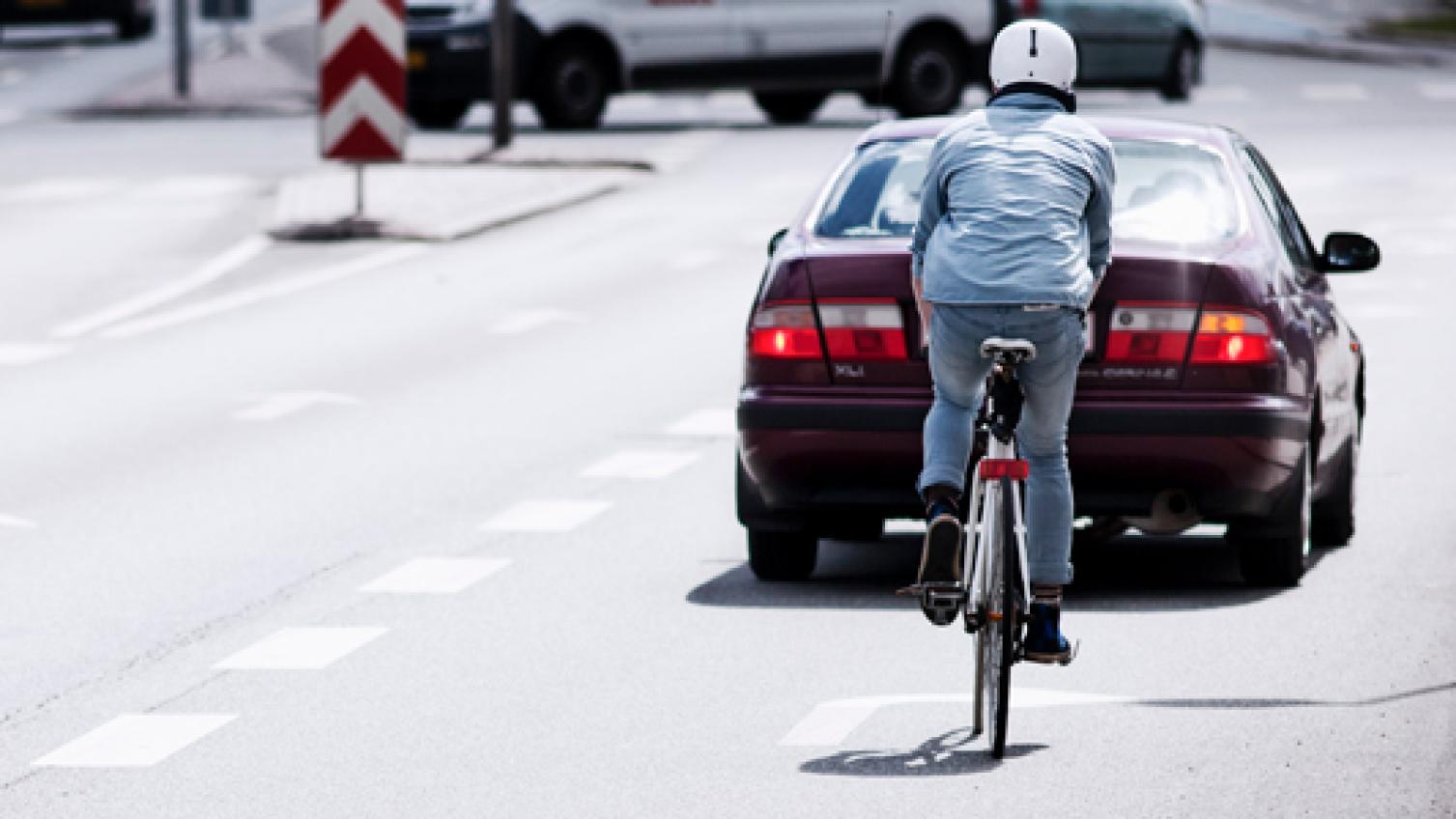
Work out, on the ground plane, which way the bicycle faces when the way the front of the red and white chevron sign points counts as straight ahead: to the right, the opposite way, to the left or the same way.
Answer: the opposite way

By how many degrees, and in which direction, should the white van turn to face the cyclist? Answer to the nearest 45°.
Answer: approximately 45° to its left

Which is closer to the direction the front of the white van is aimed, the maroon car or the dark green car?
the maroon car

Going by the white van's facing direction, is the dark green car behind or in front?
behind

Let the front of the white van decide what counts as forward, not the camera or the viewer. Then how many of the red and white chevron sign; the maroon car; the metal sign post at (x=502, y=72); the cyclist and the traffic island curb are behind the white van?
0

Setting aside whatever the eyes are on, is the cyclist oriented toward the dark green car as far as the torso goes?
yes

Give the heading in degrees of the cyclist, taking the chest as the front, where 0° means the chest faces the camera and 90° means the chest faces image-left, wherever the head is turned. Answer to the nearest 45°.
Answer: approximately 180°

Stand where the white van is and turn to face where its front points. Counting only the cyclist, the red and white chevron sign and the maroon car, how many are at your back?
0

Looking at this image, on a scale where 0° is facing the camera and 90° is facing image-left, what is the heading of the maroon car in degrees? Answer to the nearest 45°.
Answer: approximately 180°

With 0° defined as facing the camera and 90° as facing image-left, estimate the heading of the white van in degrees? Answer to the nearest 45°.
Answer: approximately 45°

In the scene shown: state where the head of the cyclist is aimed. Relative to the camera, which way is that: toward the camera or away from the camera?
away from the camera

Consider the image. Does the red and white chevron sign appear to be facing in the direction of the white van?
no

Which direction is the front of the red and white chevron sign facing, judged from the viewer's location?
facing the viewer

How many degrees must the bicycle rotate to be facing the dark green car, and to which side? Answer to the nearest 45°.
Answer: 0° — it already faces it

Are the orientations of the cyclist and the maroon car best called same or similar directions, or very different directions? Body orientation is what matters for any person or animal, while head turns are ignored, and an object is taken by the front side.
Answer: same or similar directions

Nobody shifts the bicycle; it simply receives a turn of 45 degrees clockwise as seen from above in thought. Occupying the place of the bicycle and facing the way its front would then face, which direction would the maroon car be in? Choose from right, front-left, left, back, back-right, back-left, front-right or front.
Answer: front-left

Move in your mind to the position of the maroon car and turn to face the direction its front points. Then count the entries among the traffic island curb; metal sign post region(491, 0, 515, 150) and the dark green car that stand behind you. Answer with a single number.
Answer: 0

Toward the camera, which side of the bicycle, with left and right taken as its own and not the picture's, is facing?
back

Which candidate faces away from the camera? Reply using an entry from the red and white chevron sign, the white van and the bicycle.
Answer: the bicycle
